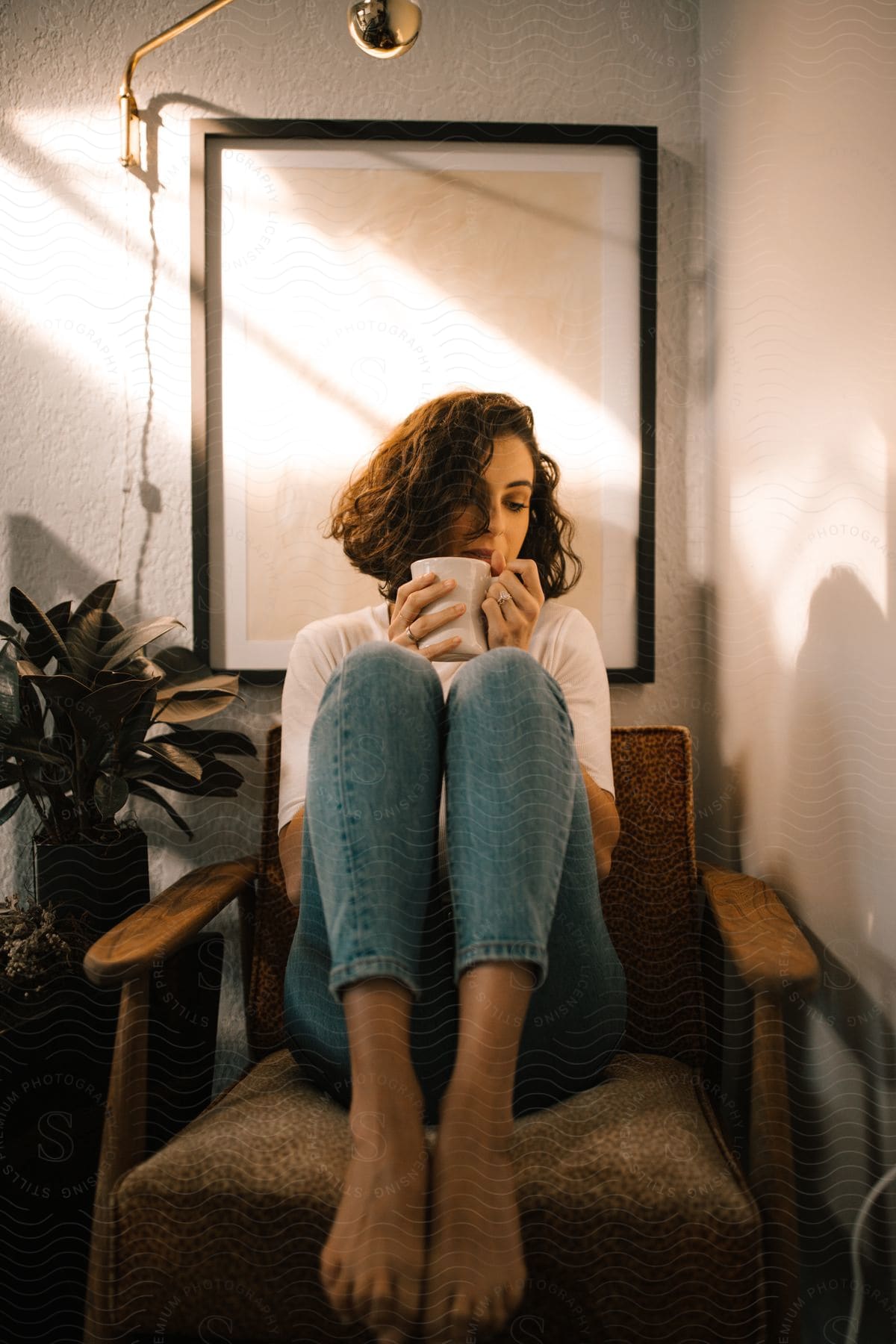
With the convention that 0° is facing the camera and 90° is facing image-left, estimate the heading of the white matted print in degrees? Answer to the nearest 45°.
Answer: approximately 0°

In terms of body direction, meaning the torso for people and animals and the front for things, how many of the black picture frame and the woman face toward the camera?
2
